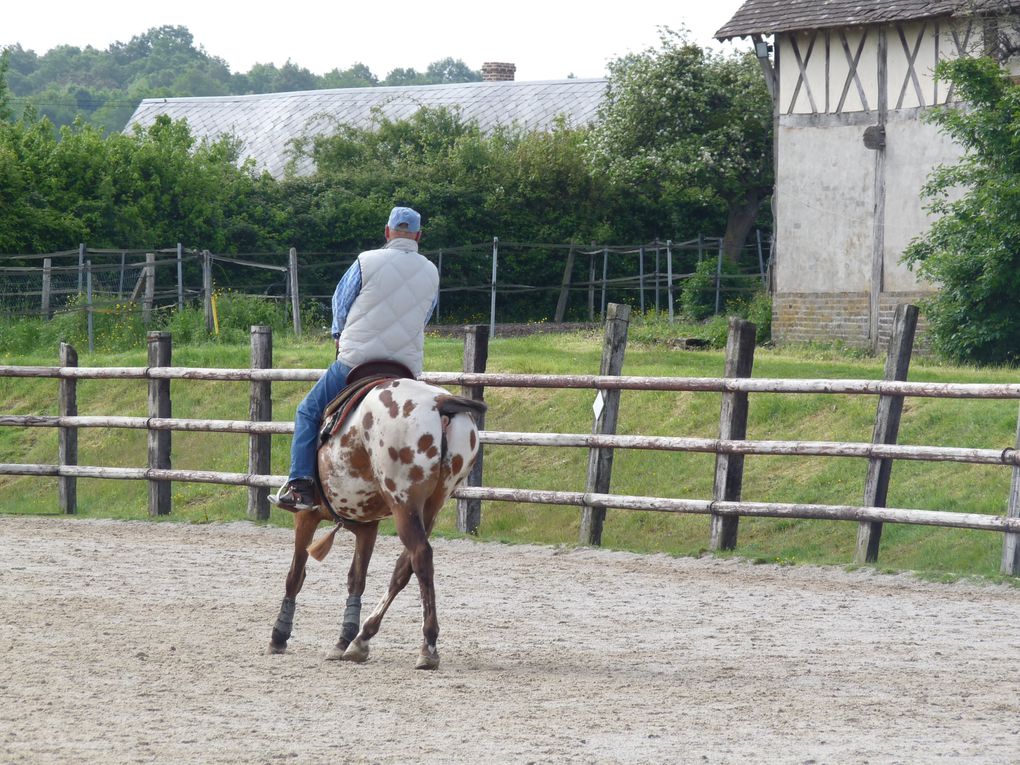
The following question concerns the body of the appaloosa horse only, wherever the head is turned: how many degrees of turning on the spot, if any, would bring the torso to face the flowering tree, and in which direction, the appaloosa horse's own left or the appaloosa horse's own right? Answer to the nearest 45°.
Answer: approximately 45° to the appaloosa horse's own right

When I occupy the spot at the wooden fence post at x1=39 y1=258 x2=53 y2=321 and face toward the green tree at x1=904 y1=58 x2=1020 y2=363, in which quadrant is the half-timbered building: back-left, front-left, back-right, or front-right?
front-left

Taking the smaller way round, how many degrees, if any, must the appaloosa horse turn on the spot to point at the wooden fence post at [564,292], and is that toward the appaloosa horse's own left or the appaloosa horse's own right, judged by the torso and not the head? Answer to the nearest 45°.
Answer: approximately 45° to the appaloosa horse's own right

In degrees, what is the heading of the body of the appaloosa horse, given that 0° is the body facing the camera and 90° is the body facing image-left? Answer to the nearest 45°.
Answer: approximately 135°

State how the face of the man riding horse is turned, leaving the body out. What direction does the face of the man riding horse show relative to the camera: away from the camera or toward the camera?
away from the camera

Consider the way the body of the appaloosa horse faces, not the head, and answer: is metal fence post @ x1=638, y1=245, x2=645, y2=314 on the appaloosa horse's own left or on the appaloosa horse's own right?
on the appaloosa horse's own right
